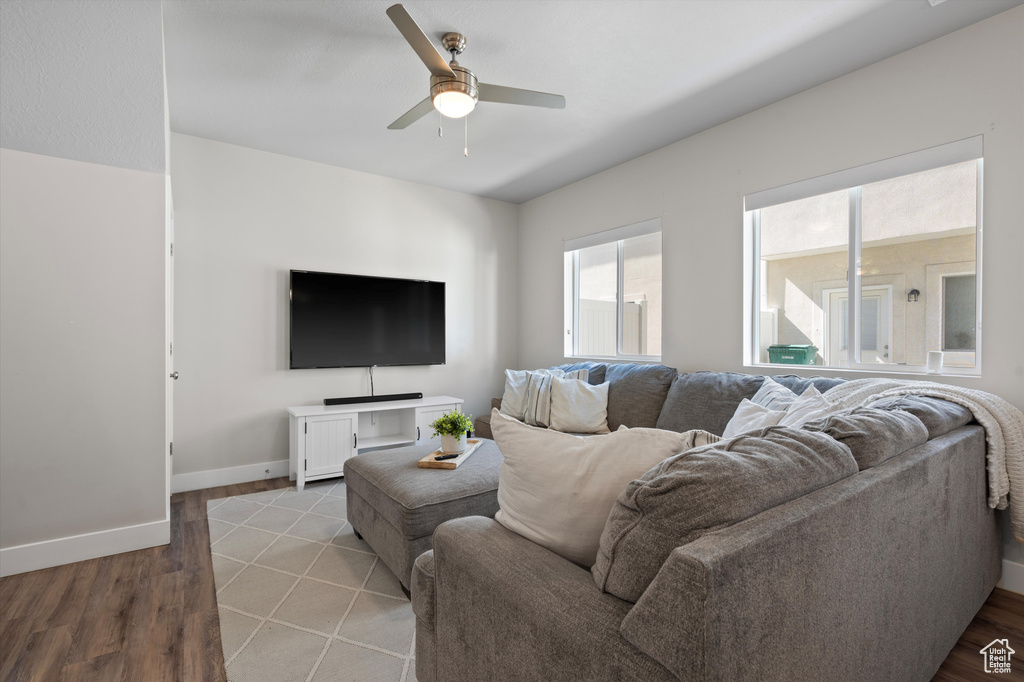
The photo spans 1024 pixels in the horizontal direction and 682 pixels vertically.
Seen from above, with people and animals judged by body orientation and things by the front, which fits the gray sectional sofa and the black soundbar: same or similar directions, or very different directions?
very different directions

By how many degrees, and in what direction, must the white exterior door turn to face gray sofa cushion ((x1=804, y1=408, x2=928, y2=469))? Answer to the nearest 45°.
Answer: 0° — it already faces it

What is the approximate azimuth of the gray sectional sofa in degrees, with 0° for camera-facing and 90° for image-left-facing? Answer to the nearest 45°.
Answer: approximately 135°

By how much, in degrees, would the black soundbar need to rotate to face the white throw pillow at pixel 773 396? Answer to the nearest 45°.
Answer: approximately 45° to its left

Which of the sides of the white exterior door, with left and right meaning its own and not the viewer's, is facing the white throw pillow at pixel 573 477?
front

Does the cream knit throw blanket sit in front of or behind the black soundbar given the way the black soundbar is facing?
in front

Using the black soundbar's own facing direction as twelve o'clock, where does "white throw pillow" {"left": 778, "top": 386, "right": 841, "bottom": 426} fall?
The white throw pillow is roughly at 11 o'clock from the black soundbar.

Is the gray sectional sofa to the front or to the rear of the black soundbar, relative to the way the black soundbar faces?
to the front
